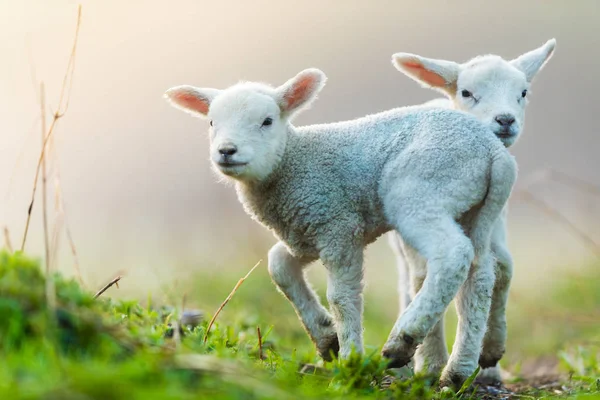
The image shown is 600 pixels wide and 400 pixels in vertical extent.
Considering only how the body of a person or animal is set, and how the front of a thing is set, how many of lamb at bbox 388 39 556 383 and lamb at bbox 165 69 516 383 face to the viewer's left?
1

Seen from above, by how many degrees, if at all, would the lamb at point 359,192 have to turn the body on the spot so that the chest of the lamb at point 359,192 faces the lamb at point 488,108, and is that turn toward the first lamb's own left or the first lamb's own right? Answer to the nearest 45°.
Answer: approximately 135° to the first lamb's own right

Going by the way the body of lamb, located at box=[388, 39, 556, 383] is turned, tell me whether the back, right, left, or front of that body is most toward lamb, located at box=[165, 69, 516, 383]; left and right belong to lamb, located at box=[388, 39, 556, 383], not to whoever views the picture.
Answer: right

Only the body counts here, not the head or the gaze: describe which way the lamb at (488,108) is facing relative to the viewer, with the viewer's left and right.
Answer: facing the viewer and to the right of the viewer

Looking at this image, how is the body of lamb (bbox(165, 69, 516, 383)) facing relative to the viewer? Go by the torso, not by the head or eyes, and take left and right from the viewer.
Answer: facing to the left of the viewer

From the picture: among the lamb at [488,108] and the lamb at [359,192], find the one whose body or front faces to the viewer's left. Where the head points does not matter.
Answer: the lamb at [359,192]
